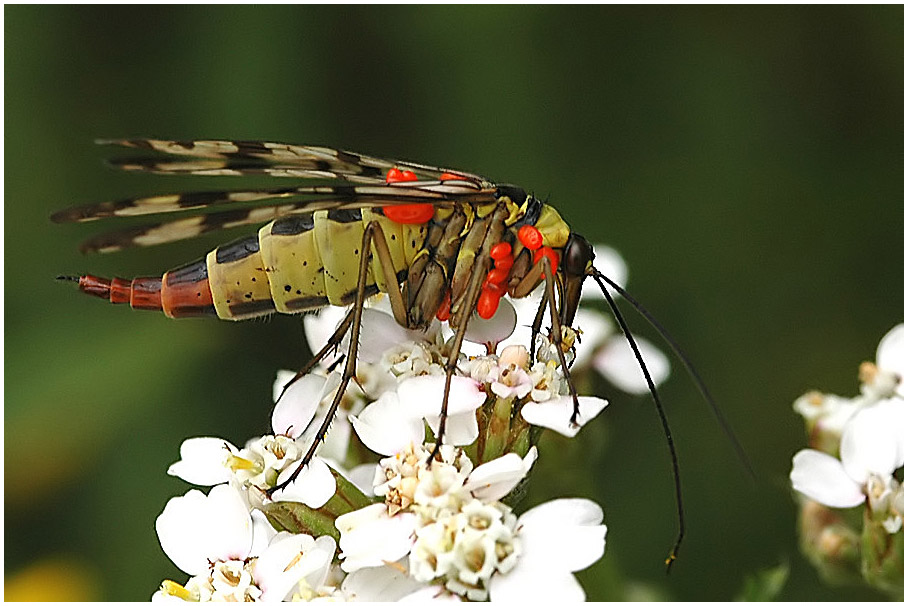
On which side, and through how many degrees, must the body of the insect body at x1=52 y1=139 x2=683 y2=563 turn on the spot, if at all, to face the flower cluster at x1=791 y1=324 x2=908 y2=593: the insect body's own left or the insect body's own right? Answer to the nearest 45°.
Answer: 0° — it already faces it

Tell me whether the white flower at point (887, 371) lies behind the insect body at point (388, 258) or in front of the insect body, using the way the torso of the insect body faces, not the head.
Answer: in front

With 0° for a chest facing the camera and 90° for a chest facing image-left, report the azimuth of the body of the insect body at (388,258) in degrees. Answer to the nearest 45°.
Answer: approximately 270°
